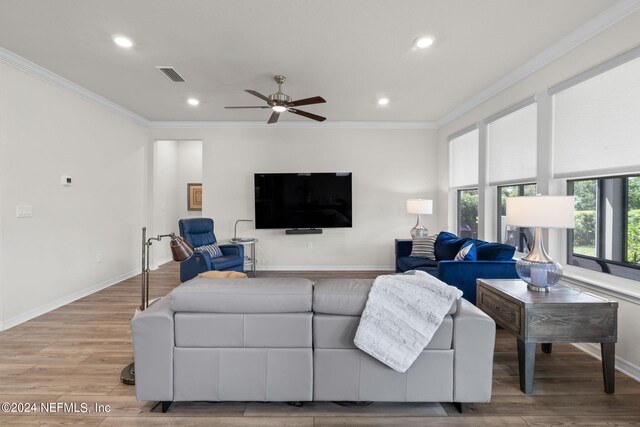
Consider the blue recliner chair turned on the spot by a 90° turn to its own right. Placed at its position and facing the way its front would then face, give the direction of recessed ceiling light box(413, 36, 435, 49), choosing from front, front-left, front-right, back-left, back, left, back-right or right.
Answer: left

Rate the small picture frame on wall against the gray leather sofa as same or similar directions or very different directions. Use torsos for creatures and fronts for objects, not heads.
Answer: very different directions

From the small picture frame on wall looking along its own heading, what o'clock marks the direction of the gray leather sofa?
The gray leather sofa is roughly at 12 o'clock from the small picture frame on wall.

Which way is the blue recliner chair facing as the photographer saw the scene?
facing the viewer and to the right of the viewer

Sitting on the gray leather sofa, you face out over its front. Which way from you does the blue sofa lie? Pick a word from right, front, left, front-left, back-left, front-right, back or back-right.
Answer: front-right

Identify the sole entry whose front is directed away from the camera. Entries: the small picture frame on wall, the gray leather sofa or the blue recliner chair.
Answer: the gray leather sofa

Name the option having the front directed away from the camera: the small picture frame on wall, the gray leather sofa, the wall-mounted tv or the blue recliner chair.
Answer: the gray leather sofa

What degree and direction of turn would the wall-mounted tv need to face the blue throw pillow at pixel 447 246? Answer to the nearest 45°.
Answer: approximately 45° to its left

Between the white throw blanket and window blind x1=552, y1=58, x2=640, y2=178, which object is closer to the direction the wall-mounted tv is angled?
the white throw blanket

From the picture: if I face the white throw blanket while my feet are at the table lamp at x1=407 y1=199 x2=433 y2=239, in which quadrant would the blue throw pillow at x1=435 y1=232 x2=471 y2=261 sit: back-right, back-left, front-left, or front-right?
front-left

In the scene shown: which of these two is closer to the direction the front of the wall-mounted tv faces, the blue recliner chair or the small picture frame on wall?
the blue recliner chair

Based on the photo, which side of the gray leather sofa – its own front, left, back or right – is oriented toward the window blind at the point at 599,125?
right

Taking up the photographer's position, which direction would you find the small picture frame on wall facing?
facing the viewer

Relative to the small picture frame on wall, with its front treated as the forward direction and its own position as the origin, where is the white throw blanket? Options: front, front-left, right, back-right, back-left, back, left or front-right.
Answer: front

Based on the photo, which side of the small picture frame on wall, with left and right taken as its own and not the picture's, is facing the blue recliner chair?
front

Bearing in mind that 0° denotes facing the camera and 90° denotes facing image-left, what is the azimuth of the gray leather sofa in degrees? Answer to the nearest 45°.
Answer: approximately 180°

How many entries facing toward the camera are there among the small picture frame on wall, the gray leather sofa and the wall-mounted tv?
2
